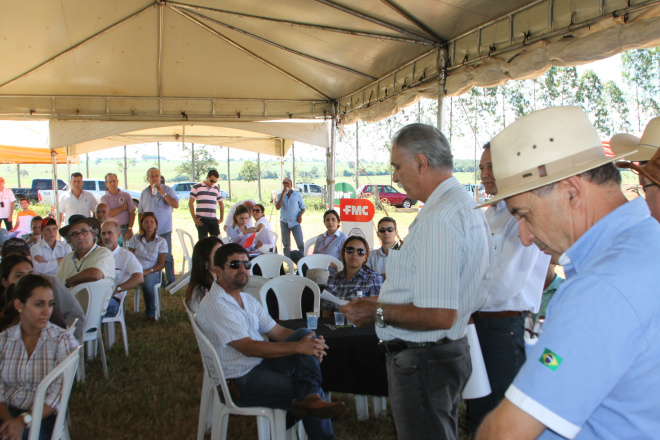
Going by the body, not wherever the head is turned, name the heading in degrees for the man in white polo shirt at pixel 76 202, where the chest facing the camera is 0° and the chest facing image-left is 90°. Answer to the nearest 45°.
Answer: approximately 0°

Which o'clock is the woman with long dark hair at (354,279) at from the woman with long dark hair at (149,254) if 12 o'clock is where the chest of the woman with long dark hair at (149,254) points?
the woman with long dark hair at (354,279) is roughly at 11 o'clock from the woman with long dark hair at (149,254).

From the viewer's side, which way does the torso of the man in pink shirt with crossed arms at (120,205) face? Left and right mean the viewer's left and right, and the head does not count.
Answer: facing the viewer

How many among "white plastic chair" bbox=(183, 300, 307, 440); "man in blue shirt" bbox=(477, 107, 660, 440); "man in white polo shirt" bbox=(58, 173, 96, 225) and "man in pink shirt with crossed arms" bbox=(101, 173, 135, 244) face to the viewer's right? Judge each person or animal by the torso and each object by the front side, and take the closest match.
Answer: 1

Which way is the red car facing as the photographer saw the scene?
facing the viewer and to the right of the viewer

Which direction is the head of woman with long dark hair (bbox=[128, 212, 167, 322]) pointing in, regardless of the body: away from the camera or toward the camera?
toward the camera

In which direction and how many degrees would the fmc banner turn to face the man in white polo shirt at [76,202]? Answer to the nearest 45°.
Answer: approximately 90° to its right

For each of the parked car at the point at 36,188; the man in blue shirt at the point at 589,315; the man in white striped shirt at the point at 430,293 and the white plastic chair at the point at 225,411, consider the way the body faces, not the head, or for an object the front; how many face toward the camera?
0

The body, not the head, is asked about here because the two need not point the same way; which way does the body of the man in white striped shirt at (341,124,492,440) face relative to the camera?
to the viewer's left

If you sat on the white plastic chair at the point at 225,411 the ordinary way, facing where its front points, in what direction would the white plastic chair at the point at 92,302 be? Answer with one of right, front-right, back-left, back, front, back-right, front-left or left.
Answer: back-left

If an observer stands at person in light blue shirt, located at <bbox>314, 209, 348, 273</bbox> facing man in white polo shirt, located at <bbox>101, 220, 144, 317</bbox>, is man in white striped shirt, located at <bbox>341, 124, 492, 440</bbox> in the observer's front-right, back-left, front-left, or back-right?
front-left

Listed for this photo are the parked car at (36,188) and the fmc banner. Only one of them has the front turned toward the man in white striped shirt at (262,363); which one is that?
the fmc banner

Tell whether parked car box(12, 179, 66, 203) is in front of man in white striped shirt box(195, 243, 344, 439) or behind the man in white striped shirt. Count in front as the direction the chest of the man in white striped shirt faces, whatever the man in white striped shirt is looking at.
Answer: behind

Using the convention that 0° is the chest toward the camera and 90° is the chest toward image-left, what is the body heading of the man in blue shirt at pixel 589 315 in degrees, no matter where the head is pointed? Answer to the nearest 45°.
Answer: approximately 90°

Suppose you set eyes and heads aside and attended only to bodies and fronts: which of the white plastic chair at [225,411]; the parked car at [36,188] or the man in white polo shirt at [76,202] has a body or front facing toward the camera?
the man in white polo shirt

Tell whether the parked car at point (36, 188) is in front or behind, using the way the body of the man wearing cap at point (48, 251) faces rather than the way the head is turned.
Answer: behind

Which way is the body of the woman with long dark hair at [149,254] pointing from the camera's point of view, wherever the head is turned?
toward the camera

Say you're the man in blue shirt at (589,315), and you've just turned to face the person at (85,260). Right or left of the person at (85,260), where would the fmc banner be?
right
